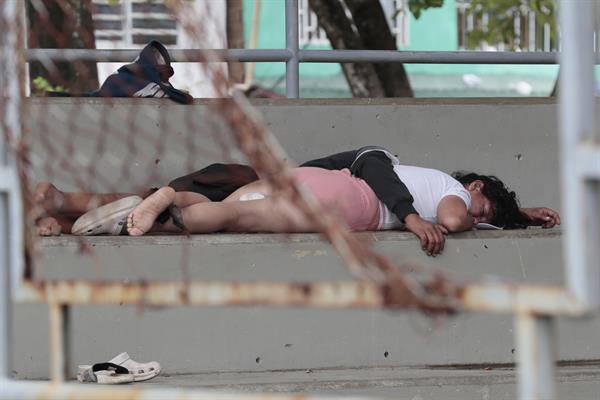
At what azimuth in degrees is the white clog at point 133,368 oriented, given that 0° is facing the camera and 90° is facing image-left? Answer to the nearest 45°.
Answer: approximately 270°

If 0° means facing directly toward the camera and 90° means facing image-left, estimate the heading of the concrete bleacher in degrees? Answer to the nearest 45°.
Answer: approximately 0°

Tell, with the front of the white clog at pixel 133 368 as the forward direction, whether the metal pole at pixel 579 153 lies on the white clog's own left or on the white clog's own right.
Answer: on the white clog's own right

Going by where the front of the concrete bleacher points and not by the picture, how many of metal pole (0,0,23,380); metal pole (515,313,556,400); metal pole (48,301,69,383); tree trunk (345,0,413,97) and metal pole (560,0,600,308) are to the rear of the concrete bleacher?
1

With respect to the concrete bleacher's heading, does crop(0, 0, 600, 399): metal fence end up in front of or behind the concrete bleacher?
in front

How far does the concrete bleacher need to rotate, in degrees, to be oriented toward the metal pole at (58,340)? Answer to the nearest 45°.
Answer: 0° — it already faces it

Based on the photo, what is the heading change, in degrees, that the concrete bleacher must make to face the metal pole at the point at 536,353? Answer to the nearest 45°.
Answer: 0° — it already faces it

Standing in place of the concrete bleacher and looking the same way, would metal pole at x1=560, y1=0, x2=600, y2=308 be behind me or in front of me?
in front

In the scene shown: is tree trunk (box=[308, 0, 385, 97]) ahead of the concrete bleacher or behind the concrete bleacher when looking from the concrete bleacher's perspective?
behind

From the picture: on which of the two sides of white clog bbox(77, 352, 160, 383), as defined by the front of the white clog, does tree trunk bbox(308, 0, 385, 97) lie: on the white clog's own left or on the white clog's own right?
on the white clog's own left

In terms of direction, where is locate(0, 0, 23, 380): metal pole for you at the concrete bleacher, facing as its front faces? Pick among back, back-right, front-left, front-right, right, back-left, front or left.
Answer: front

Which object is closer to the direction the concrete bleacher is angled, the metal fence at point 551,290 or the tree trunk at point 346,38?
the metal fence
